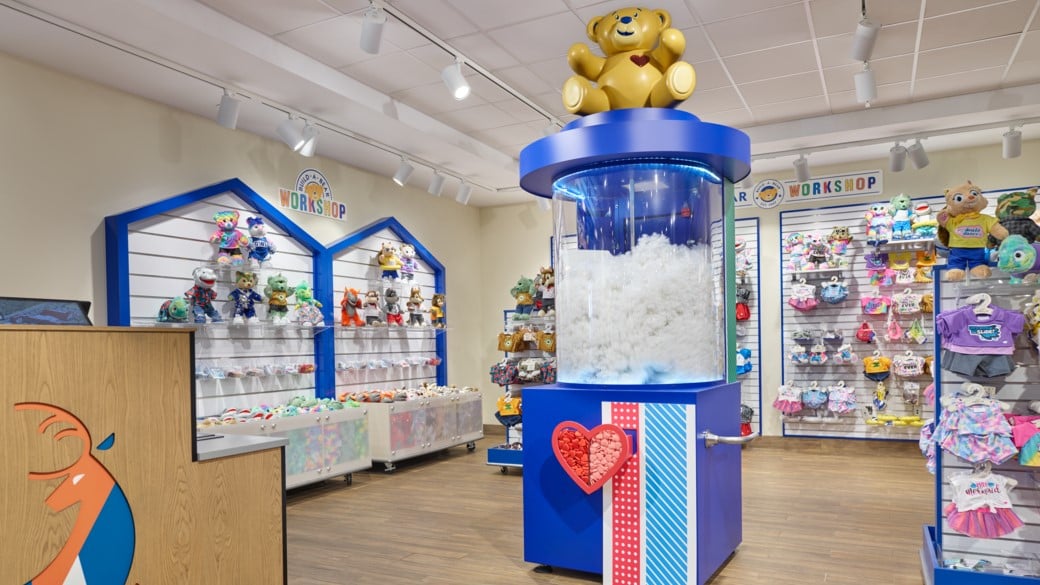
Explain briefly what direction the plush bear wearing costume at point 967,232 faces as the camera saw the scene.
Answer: facing the viewer

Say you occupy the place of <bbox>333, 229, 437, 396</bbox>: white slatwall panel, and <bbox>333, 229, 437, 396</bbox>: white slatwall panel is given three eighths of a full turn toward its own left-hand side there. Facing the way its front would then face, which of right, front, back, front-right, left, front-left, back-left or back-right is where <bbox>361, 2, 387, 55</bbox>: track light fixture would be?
back

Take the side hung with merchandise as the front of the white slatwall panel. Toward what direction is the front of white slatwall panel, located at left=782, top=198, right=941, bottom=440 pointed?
toward the camera

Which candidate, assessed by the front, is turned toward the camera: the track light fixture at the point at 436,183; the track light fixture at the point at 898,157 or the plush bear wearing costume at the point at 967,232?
the plush bear wearing costume

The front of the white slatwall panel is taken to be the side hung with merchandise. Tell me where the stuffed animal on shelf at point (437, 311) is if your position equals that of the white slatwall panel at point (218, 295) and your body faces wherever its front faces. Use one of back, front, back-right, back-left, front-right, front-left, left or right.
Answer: left

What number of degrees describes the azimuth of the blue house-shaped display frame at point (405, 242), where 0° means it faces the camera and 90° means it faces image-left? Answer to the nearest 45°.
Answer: approximately 315°

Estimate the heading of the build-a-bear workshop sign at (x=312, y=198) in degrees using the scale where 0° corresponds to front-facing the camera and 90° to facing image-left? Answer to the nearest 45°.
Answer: approximately 315°

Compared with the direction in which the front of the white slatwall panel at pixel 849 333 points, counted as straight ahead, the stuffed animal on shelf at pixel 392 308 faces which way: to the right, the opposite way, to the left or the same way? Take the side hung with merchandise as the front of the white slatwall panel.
to the left

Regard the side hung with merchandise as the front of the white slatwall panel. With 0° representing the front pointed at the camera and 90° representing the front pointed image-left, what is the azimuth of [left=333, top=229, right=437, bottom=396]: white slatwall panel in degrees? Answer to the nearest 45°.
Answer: approximately 315°

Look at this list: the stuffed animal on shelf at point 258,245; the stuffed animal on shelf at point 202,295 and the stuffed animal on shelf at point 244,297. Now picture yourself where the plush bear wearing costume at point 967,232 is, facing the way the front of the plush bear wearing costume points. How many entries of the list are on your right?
3
